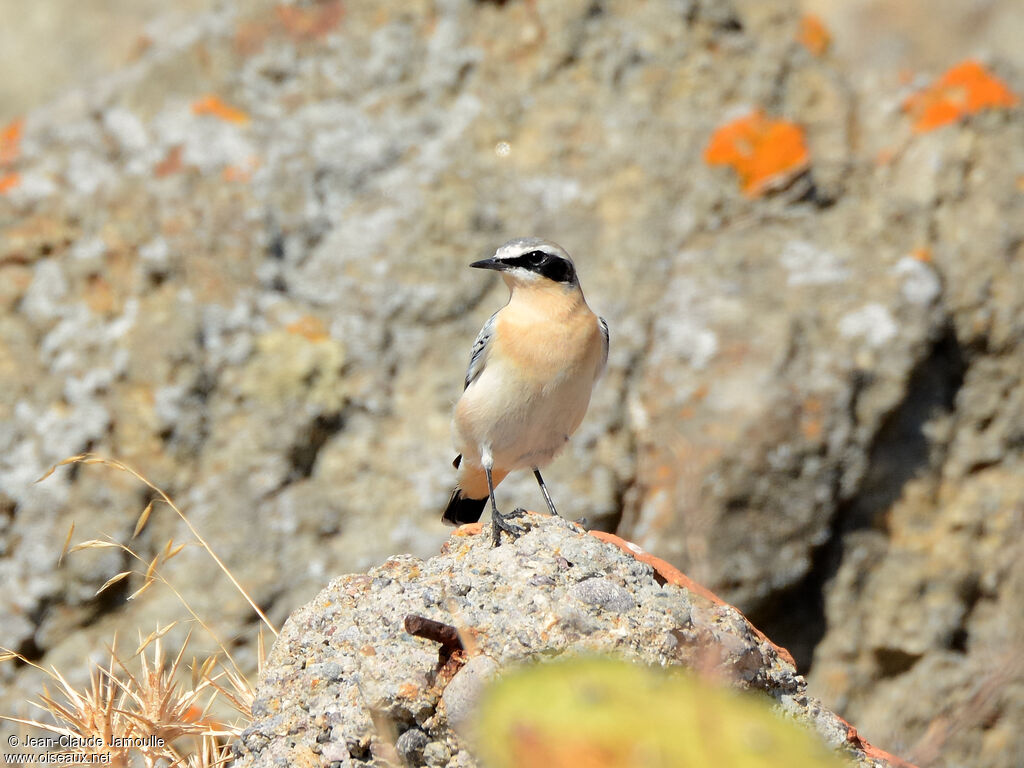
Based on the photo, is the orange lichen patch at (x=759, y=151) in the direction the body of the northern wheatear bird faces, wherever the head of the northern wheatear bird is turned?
no

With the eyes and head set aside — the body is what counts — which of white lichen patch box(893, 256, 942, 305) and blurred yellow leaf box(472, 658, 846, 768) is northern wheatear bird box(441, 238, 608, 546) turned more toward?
the blurred yellow leaf

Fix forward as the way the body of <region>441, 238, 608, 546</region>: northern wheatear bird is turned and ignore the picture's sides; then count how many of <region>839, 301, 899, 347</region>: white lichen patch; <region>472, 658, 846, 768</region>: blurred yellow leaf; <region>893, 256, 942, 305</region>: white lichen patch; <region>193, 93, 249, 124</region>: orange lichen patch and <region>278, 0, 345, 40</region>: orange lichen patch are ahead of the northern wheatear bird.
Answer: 1

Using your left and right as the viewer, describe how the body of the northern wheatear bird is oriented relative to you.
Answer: facing the viewer

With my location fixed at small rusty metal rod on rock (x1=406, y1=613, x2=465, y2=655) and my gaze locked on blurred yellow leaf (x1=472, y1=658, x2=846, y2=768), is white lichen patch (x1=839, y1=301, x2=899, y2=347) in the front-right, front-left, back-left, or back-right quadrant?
back-left

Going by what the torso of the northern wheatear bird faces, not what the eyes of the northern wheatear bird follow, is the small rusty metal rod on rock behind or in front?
in front

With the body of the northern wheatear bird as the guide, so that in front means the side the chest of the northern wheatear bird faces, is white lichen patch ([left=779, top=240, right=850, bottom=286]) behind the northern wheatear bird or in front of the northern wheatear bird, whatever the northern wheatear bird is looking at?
behind

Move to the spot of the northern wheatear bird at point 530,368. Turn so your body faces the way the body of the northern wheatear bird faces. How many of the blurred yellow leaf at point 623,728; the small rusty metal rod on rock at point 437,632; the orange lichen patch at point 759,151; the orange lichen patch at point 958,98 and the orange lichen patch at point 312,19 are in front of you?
2

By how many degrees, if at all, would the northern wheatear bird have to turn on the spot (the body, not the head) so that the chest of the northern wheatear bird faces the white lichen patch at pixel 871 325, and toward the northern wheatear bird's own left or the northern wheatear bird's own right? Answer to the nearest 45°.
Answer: approximately 135° to the northern wheatear bird's own left

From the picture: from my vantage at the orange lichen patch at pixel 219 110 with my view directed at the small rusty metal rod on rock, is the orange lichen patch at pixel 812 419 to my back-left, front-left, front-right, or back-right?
front-left

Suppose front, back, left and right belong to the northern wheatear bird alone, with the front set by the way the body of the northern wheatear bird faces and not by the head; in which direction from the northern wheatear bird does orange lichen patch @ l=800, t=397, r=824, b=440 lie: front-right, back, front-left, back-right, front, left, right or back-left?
back-left

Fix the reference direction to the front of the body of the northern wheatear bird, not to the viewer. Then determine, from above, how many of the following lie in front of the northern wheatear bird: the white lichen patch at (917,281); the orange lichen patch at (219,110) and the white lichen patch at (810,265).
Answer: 0

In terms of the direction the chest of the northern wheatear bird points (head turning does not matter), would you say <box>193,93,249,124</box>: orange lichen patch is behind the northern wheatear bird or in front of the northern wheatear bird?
behind

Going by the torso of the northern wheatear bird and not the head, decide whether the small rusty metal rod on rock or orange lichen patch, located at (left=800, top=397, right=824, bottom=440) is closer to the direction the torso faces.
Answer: the small rusty metal rod on rock

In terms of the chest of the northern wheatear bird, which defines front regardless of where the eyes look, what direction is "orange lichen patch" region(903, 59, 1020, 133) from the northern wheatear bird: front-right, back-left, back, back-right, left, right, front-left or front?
back-left

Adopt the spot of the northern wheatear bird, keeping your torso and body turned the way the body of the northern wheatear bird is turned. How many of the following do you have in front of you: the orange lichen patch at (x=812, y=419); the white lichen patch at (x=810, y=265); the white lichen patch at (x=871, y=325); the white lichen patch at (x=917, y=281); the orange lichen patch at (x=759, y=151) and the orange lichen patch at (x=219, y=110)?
0

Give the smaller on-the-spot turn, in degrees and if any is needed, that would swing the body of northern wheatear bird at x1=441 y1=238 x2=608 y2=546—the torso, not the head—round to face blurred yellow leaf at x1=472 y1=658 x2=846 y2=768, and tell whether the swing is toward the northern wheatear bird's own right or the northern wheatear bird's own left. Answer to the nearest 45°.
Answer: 0° — it already faces it

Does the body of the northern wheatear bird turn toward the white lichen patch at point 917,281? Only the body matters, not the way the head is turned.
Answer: no
